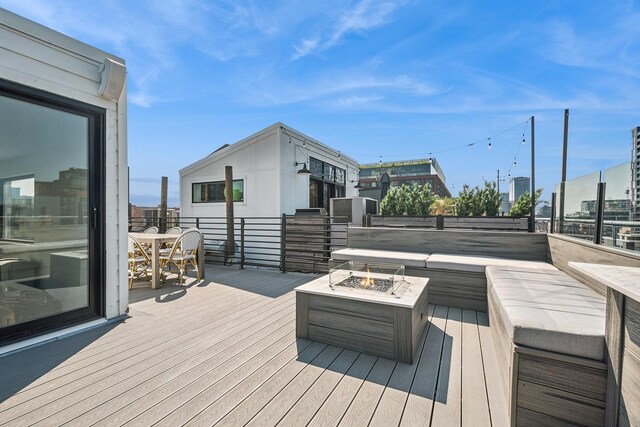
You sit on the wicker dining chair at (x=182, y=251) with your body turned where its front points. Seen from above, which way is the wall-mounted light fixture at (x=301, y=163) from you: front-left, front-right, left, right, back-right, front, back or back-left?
right

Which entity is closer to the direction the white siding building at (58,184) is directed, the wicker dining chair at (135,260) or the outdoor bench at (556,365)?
the outdoor bench

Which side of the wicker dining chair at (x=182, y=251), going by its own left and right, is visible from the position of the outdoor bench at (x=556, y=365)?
back

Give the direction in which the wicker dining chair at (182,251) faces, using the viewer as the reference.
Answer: facing away from the viewer and to the left of the viewer

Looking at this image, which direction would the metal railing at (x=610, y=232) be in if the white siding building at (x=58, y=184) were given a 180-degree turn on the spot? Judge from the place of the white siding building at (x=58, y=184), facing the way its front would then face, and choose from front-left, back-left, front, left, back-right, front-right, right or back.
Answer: back

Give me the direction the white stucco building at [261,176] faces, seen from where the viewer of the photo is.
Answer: facing the viewer and to the right of the viewer

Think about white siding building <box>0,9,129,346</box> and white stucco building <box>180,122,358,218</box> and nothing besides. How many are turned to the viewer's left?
0

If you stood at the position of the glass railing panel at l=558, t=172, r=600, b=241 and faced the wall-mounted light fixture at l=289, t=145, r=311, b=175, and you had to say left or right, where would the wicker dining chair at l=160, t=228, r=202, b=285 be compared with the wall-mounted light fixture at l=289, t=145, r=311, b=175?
left

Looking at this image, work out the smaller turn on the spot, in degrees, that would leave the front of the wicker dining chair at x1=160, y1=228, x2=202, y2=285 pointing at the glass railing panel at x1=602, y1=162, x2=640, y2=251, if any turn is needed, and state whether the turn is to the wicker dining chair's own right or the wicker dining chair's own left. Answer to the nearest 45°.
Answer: approximately 180°

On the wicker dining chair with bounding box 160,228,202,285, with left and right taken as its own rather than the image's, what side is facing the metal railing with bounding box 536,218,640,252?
back

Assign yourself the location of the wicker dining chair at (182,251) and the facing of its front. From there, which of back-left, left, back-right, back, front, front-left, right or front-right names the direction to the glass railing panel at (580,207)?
back

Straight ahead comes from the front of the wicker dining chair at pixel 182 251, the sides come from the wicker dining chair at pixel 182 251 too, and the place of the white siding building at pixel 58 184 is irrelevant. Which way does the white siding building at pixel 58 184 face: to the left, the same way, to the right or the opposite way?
the opposite way

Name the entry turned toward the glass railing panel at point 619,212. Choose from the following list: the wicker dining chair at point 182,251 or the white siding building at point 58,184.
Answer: the white siding building
